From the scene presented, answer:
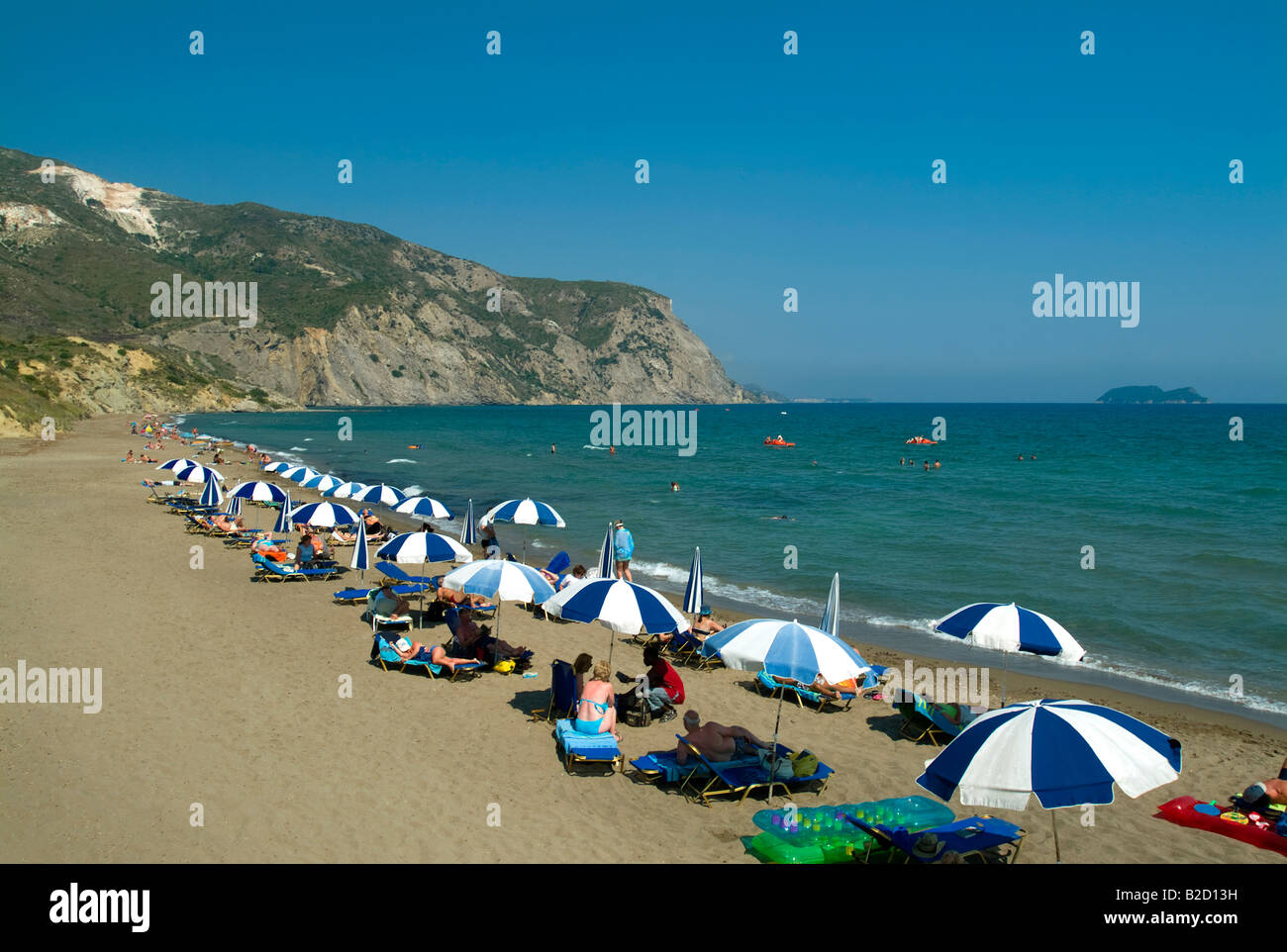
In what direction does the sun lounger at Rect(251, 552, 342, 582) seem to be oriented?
to the viewer's right

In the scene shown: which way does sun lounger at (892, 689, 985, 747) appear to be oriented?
to the viewer's right

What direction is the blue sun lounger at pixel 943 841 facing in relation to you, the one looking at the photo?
facing to the right of the viewer

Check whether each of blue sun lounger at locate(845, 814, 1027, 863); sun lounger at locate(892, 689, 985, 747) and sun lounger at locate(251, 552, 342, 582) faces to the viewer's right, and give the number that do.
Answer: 3

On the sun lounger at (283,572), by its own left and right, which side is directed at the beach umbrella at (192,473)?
left

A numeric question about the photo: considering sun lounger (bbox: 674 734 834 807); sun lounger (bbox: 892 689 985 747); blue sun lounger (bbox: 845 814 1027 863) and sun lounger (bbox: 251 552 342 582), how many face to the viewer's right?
4

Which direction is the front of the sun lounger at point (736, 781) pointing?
to the viewer's right

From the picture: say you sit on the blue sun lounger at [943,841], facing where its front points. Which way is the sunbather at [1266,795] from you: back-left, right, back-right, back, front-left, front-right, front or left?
front-left

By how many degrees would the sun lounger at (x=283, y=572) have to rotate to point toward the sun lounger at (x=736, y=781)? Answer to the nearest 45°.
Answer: approximately 90° to its right
